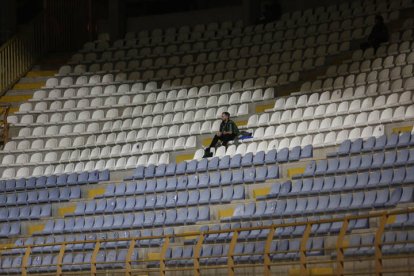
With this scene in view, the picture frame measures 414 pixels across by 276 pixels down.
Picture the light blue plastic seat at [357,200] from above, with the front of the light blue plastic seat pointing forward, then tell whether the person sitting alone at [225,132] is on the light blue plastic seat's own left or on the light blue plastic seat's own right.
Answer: on the light blue plastic seat's own right

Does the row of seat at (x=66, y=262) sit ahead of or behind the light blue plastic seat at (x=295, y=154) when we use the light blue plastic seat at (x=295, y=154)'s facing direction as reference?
ahead

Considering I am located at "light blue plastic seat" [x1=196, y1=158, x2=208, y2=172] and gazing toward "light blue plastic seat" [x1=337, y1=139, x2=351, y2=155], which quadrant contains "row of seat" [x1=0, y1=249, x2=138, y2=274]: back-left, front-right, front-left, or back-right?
back-right

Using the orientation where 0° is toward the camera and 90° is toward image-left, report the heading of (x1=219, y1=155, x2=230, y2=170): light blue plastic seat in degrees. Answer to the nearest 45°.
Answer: approximately 45°

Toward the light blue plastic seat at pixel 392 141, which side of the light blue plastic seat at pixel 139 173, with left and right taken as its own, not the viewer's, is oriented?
left

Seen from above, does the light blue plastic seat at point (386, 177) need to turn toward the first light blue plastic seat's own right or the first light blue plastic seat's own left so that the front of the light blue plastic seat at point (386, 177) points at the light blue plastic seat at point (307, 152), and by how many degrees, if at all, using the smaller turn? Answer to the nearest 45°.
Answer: approximately 90° to the first light blue plastic seat's own right

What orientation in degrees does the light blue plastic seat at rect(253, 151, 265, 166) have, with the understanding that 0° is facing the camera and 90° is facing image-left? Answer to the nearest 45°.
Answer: approximately 45°

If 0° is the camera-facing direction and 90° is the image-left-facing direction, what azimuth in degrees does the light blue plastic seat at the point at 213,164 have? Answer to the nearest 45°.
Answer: approximately 45°
